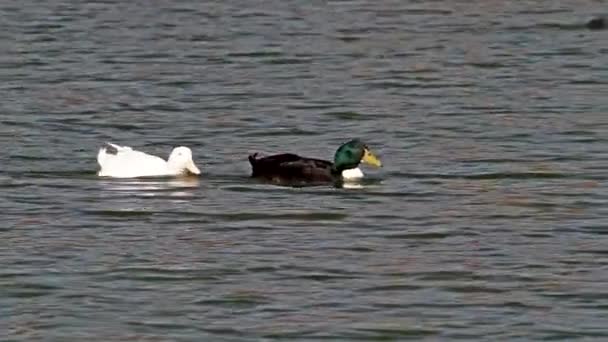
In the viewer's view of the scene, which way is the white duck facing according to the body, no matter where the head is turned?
to the viewer's right

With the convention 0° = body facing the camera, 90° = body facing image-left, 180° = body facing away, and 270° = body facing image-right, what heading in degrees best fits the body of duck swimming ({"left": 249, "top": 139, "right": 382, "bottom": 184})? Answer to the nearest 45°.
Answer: approximately 270°

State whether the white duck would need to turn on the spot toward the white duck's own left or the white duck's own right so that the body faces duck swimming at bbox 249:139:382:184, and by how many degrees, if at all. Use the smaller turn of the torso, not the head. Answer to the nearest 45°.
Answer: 0° — it already faces it

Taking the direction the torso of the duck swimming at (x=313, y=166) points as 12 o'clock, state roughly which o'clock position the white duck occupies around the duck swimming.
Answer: The white duck is roughly at 6 o'clock from the duck swimming.

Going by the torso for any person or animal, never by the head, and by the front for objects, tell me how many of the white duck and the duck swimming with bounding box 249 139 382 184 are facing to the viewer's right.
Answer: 2
